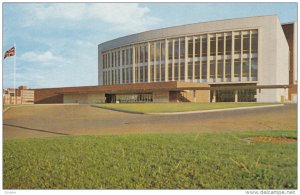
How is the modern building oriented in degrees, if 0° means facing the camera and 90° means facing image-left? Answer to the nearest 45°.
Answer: approximately 45°
